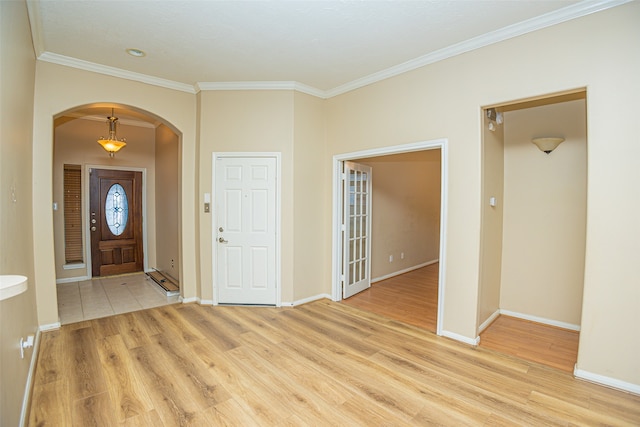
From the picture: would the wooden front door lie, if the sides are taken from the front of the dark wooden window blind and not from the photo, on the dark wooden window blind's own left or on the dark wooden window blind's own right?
on the dark wooden window blind's own left

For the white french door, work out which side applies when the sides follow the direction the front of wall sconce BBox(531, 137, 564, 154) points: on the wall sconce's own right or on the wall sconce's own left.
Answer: on the wall sconce's own right

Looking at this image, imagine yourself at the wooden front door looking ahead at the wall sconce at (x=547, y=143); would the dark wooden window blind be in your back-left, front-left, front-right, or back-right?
back-right

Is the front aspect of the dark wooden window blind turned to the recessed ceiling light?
yes

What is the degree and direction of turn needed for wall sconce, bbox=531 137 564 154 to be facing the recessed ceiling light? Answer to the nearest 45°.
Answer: approximately 45° to its right

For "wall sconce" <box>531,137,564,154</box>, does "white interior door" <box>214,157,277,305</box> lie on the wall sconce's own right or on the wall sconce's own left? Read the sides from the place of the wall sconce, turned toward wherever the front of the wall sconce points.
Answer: on the wall sconce's own right

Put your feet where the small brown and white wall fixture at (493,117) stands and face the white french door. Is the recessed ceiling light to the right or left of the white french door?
left

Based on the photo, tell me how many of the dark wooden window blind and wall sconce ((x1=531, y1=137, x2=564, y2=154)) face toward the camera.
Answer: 2

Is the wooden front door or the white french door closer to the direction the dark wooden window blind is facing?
the white french door

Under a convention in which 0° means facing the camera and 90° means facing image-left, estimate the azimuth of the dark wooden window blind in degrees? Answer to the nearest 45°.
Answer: approximately 0°
